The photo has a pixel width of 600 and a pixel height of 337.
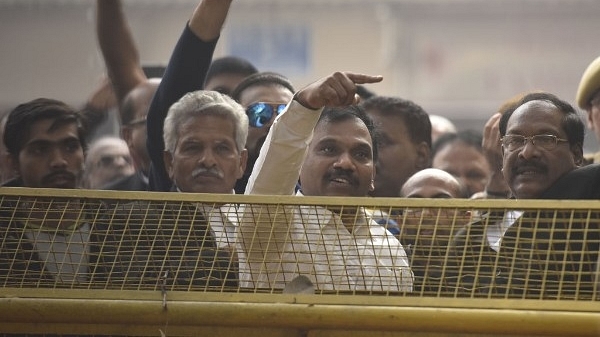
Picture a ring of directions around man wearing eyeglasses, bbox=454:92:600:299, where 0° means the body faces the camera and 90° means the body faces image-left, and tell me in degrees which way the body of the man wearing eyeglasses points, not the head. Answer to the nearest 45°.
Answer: approximately 45°

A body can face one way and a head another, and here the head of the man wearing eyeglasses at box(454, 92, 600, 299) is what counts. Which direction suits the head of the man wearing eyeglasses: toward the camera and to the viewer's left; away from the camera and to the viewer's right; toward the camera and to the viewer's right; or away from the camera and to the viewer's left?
toward the camera and to the viewer's left

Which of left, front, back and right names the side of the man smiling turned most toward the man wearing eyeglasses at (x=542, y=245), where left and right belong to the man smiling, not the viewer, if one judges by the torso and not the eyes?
left

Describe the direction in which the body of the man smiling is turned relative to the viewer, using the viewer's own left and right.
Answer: facing the viewer

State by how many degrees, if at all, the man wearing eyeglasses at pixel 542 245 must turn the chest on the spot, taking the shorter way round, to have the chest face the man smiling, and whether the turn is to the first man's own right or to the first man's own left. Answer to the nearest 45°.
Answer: approximately 45° to the first man's own right

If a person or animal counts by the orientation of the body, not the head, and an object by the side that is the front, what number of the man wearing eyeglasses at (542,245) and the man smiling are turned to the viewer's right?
0
